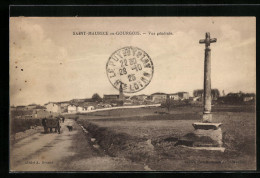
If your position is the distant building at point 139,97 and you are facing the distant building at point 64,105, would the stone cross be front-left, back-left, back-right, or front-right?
front-left
